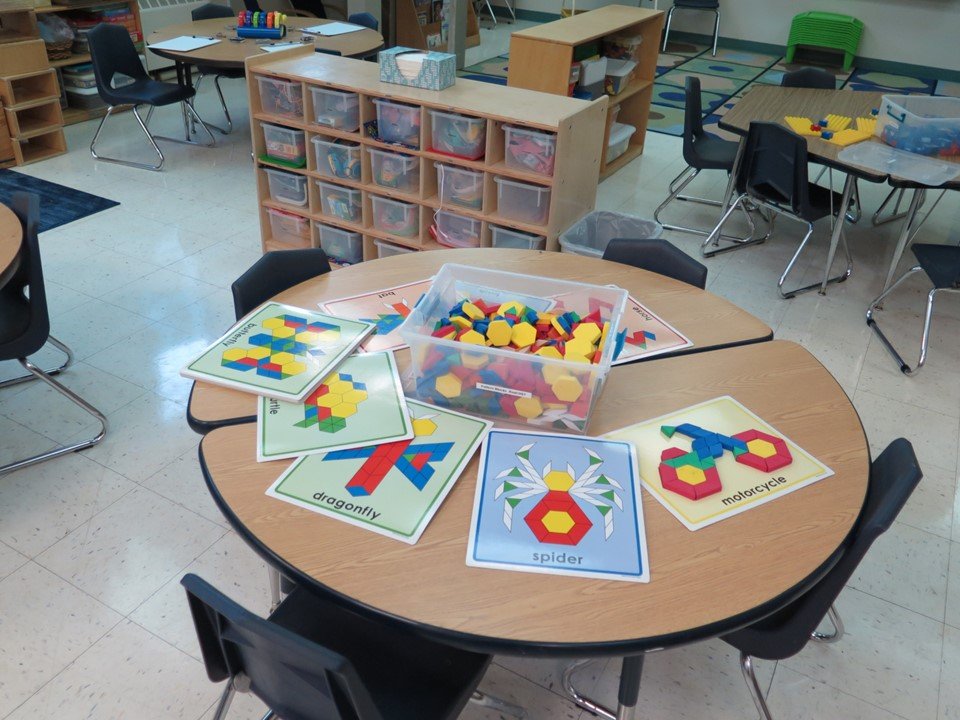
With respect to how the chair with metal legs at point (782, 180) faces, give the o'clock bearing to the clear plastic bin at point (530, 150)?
The clear plastic bin is roughly at 6 o'clock from the chair with metal legs.

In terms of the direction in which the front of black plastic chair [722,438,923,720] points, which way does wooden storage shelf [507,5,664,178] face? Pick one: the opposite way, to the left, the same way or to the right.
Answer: the opposite way

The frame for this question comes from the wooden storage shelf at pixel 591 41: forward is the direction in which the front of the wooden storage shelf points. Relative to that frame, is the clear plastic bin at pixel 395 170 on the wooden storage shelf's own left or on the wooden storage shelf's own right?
on the wooden storage shelf's own right

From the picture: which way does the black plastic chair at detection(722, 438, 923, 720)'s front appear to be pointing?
to the viewer's left

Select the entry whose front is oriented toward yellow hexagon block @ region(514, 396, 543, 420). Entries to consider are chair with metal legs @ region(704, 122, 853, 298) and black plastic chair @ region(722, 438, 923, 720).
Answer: the black plastic chair

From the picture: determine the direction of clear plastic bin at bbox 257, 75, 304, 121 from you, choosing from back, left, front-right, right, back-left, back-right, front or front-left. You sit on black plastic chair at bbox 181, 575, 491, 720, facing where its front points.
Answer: front-left

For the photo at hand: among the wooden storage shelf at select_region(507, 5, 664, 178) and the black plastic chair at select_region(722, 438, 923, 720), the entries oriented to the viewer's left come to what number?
1

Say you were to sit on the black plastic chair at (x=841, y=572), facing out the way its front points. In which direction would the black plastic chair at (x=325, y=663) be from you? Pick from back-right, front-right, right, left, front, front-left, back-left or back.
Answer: front-left

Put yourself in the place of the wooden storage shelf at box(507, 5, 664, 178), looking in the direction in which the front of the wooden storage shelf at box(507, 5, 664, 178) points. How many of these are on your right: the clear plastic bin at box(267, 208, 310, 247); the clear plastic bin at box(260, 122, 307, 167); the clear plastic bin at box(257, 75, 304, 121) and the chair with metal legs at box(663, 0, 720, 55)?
3

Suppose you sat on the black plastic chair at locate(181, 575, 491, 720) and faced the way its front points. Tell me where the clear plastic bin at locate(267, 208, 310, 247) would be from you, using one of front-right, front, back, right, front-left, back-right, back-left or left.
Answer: front-left

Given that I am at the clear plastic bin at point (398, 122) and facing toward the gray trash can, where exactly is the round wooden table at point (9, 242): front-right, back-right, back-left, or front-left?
back-right

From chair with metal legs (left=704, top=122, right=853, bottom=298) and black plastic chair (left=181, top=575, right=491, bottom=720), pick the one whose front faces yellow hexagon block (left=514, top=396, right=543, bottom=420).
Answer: the black plastic chair

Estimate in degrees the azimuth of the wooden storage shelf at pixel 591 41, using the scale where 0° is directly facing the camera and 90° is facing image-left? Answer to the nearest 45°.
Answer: approximately 315°

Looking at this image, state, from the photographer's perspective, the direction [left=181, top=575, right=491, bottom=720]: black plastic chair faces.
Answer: facing away from the viewer and to the right of the viewer

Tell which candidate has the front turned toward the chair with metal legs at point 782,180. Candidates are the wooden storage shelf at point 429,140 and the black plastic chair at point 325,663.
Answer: the black plastic chair

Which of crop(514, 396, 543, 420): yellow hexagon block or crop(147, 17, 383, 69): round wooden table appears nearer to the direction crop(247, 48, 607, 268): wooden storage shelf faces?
the yellow hexagon block
